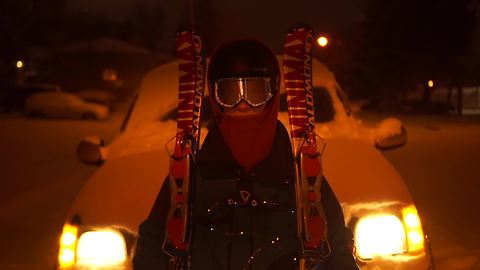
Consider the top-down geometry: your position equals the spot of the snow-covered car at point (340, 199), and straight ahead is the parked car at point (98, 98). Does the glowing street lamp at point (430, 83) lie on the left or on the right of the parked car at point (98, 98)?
right

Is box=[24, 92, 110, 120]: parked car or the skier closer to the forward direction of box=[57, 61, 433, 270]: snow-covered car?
the skier

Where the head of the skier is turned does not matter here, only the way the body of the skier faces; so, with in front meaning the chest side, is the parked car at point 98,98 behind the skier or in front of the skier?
behind

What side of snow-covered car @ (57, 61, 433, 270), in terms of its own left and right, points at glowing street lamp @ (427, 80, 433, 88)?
back

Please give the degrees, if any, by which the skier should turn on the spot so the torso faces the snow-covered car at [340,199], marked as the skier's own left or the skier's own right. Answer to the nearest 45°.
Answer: approximately 135° to the skier's own left
